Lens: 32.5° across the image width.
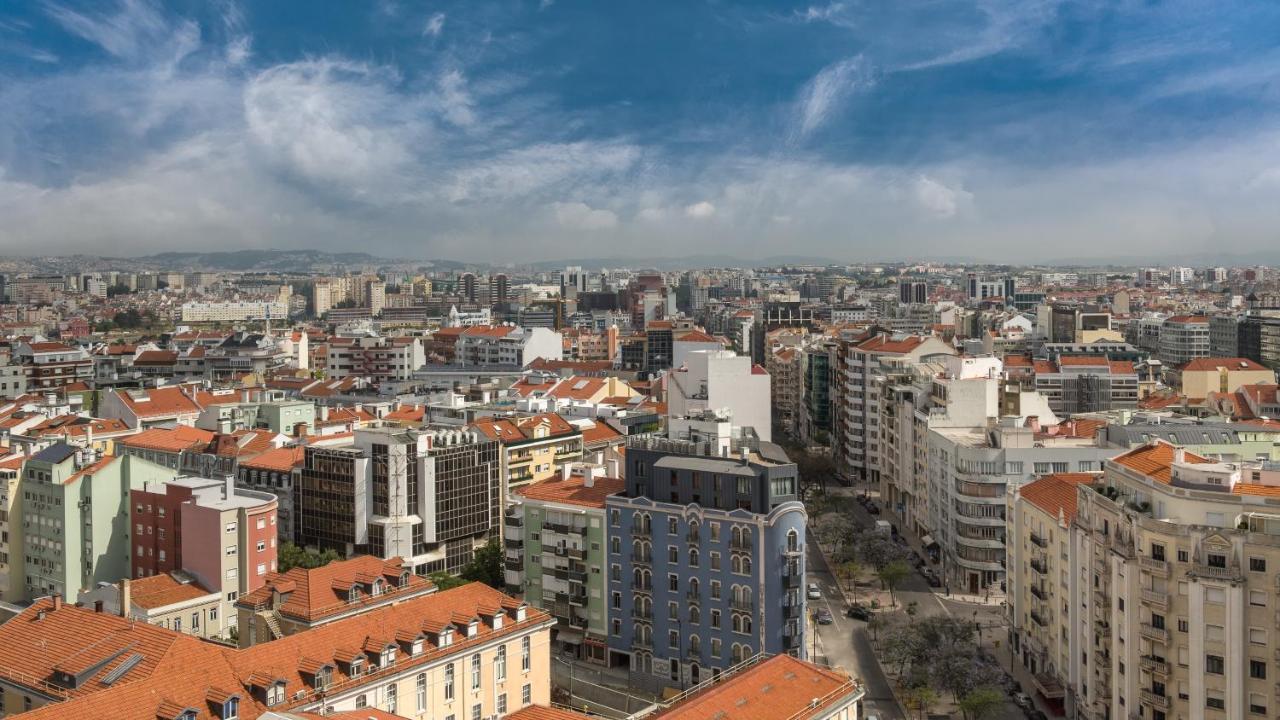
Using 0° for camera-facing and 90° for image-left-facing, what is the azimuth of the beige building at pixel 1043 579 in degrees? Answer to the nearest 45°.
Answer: approximately 45°

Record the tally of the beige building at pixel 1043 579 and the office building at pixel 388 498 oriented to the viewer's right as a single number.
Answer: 0

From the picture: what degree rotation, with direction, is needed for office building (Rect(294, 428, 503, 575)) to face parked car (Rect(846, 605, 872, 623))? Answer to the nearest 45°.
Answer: approximately 90° to its left

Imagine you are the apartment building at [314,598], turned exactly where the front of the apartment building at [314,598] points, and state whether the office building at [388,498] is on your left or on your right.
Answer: on your left

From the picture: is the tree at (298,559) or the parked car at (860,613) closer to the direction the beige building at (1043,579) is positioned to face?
the tree

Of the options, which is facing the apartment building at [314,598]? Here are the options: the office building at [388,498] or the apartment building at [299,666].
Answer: the office building at [388,498]

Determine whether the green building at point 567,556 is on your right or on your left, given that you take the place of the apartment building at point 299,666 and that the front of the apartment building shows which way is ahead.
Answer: on your left

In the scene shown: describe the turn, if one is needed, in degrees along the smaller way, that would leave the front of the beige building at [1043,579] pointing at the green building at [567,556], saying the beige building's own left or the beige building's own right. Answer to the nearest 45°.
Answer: approximately 45° to the beige building's own right

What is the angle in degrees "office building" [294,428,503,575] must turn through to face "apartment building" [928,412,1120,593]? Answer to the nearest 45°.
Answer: approximately 90° to its left

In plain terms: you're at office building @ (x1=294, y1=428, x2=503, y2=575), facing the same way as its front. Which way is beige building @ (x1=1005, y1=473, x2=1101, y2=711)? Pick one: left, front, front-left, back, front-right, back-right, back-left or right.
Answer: front-left

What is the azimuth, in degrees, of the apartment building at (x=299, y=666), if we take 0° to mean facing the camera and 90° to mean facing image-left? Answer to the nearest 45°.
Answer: approximately 315°

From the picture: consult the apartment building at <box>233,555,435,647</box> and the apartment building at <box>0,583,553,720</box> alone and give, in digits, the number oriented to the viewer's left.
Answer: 0

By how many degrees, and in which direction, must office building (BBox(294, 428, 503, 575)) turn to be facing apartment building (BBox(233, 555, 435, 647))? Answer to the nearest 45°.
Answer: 0° — it already faces it

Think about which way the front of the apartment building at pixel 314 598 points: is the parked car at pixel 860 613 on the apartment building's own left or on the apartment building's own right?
on the apartment building's own left
